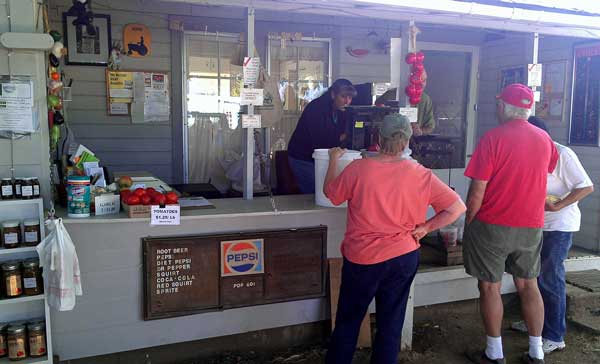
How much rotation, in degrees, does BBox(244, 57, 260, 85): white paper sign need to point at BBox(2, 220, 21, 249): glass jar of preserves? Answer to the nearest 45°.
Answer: approximately 45° to its right

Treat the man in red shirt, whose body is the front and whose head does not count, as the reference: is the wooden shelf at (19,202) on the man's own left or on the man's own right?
on the man's own left

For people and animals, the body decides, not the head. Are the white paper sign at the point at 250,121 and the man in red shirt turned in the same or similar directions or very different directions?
very different directions

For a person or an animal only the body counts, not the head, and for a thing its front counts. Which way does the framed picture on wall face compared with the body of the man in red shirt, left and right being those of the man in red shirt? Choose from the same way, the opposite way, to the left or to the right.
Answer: the opposite way

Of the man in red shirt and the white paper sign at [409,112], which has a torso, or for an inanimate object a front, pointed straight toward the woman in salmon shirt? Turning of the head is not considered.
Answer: the white paper sign

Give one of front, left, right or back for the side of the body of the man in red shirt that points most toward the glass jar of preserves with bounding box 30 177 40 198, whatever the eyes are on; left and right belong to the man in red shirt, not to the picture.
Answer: left

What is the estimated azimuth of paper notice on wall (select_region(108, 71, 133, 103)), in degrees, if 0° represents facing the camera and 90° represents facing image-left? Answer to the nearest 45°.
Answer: approximately 0°

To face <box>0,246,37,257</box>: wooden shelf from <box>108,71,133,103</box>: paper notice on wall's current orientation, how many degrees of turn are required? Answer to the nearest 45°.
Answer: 0° — it already faces it

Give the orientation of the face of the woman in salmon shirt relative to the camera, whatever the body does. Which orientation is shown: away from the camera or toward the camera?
away from the camera
